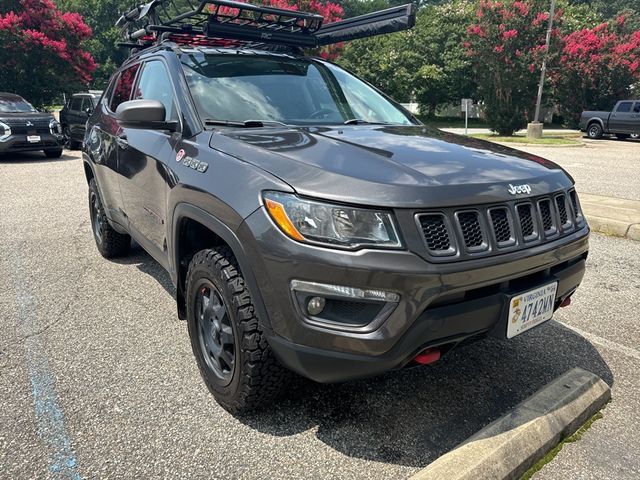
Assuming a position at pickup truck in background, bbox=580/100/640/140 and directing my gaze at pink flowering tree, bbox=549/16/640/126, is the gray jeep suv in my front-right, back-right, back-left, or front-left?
back-left

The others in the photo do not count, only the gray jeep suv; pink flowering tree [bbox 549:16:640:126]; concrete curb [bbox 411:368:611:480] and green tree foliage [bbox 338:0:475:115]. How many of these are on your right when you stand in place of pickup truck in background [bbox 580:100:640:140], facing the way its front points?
2

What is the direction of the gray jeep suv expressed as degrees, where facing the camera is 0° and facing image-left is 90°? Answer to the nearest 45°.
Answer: approximately 315°

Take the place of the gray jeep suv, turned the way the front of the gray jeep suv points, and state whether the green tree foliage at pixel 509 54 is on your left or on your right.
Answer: on your left

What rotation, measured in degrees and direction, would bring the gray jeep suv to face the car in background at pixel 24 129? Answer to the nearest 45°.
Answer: approximately 180°
